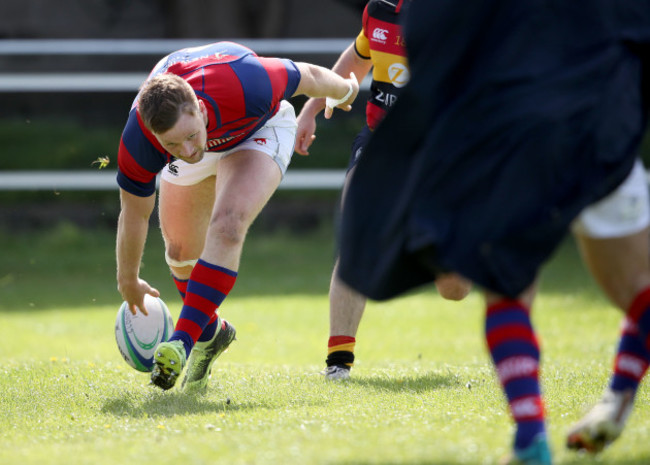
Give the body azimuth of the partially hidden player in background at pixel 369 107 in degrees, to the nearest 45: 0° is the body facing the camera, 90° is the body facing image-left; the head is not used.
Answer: approximately 0°
